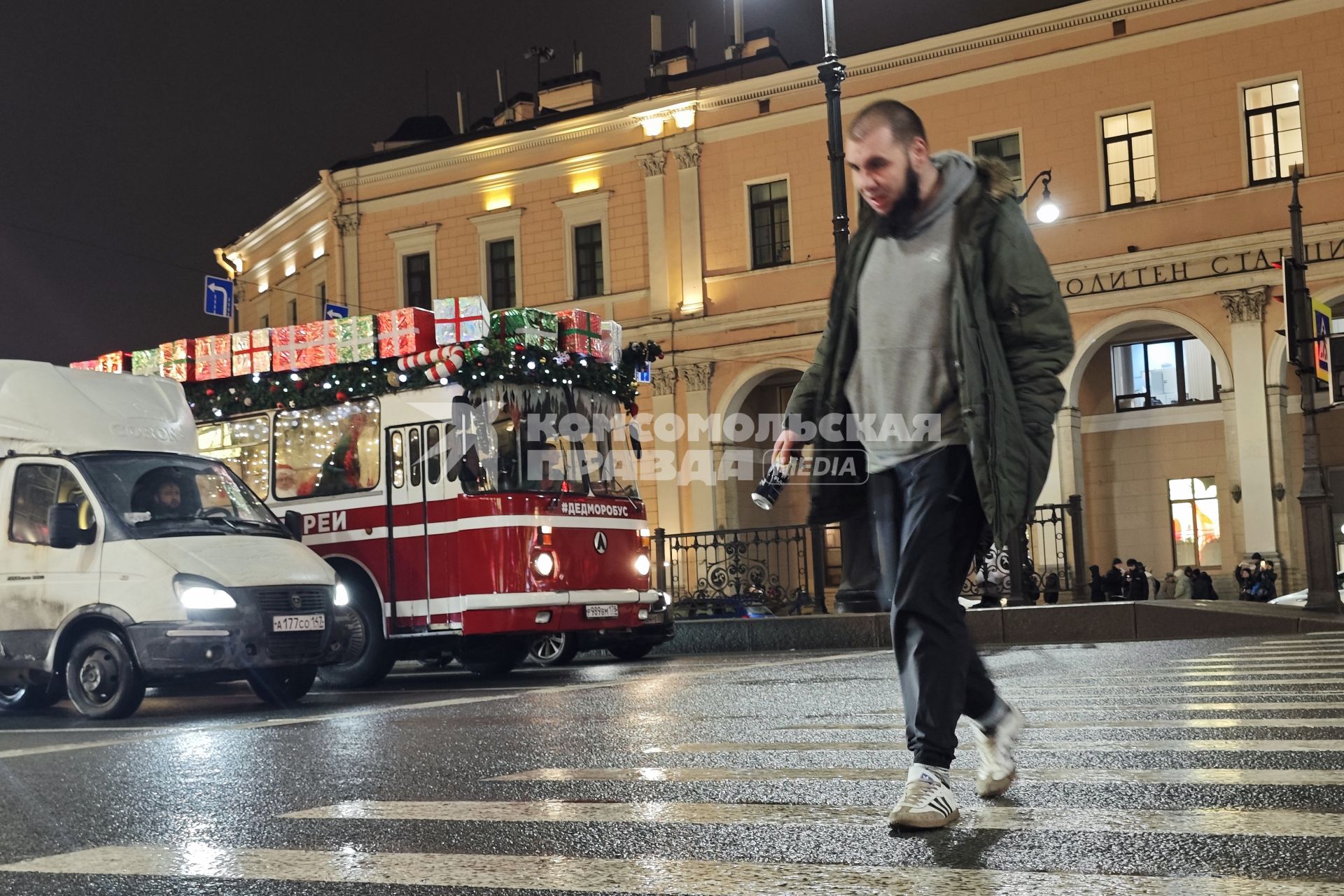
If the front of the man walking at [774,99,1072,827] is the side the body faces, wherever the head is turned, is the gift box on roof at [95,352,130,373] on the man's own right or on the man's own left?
on the man's own right

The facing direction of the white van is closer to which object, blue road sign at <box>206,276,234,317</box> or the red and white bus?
the red and white bus

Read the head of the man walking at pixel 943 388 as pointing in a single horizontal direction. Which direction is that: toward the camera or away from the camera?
toward the camera

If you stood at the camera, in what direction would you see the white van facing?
facing the viewer and to the right of the viewer

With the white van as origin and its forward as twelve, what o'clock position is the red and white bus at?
The red and white bus is roughly at 9 o'clock from the white van.

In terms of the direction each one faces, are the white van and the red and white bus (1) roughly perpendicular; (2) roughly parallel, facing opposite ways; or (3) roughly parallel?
roughly parallel

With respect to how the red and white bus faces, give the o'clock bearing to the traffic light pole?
The traffic light pole is roughly at 10 o'clock from the red and white bus.

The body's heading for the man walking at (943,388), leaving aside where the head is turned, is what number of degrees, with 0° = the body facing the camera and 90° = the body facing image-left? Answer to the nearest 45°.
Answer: approximately 45°

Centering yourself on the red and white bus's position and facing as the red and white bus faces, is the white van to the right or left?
on its right

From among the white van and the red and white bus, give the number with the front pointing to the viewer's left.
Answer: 0

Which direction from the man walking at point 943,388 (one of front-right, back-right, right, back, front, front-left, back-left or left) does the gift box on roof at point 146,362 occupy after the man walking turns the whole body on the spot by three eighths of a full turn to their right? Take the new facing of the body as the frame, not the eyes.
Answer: front-left

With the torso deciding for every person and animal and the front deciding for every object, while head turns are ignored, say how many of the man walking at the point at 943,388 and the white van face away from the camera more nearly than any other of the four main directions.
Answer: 0

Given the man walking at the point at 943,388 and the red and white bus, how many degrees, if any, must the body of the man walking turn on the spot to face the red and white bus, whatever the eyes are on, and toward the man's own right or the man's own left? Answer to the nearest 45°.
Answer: approximately 90° to the man's own right

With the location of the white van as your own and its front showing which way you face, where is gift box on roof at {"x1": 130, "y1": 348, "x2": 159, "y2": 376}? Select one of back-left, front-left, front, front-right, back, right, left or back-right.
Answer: back-left

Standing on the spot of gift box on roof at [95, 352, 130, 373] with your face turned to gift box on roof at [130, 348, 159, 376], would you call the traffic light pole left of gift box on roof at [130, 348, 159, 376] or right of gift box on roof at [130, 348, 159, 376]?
left

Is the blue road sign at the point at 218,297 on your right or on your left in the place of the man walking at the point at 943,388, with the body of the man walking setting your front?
on your right

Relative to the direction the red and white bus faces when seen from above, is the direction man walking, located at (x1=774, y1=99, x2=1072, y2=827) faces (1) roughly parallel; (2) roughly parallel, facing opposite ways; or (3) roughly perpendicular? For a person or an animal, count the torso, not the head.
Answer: roughly perpendicular

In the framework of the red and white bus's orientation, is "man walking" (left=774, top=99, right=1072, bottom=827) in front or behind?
in front

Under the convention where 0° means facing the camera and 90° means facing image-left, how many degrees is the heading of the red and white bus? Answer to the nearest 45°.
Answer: approximately 315°

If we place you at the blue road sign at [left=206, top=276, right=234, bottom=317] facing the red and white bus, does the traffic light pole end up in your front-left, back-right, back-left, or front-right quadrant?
front-left
